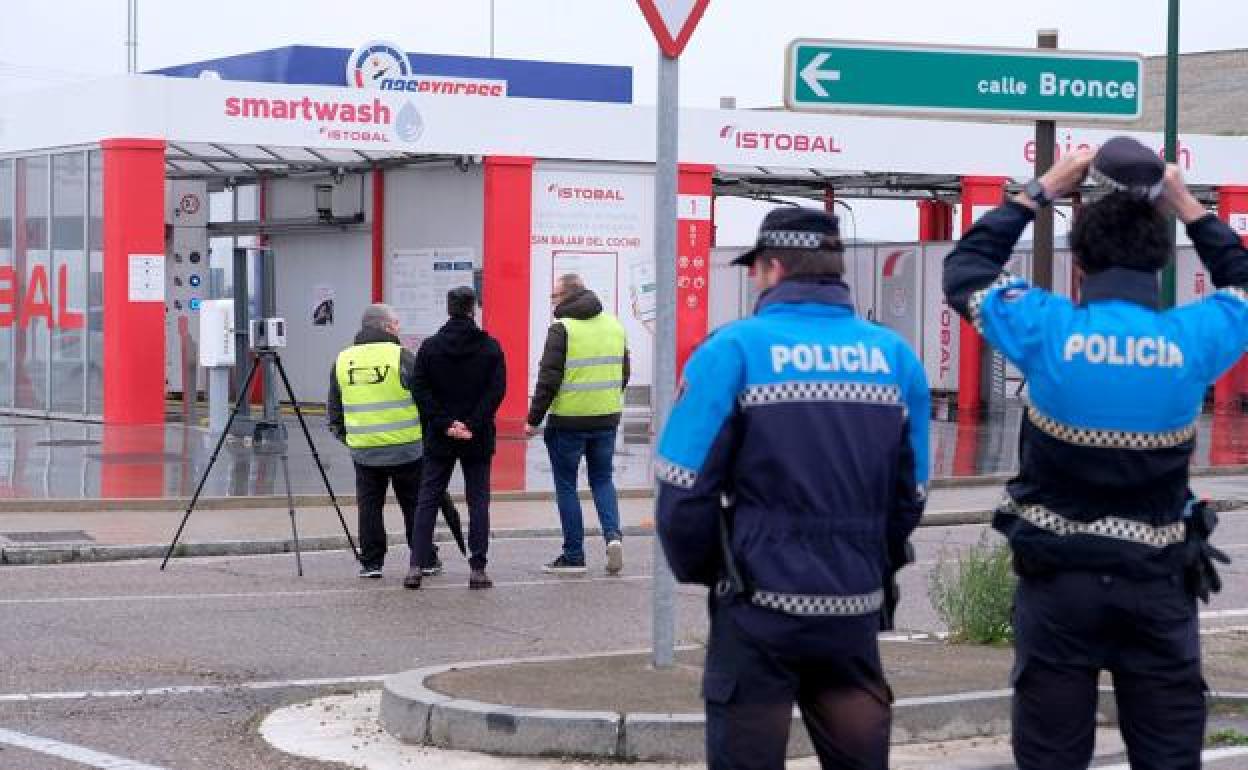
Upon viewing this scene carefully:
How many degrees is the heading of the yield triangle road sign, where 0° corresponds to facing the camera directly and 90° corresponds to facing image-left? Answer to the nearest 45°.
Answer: approximately 0°

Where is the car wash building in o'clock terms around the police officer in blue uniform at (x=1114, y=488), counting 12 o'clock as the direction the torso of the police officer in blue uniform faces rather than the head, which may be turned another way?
The car wash building is roughly at 11 o'clock from the police officer in blue uniform.

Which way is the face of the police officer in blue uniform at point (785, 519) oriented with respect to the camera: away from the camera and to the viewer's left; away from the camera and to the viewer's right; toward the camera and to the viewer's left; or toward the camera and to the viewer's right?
away from the camera and to the viewer's left

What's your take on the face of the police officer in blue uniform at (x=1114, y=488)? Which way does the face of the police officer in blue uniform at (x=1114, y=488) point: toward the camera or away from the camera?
away from the camera

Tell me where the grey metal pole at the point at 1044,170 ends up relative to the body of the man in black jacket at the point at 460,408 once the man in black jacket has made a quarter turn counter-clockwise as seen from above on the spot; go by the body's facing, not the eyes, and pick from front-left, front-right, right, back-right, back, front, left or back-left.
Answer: back-left

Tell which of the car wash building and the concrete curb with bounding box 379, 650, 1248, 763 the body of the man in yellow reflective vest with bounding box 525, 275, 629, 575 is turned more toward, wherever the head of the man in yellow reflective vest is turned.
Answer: the car wash building

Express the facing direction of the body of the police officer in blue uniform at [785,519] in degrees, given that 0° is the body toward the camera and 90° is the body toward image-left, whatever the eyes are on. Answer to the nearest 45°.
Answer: approximately 135°

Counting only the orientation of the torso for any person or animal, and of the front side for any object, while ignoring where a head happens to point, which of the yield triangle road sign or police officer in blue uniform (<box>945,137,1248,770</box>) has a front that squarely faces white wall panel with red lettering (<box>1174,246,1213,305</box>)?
the police officer in blue uniform

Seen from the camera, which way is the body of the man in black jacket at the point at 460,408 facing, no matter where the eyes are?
away from the camera

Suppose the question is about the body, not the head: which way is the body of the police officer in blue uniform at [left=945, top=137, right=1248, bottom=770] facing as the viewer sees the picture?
away from the camera

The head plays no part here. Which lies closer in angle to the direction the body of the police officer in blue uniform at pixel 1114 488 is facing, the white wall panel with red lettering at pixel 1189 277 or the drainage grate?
the white wall panel with red lettering

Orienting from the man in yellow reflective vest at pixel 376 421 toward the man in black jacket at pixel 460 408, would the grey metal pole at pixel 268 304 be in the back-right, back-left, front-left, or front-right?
back-left
